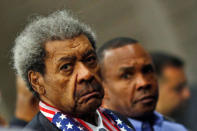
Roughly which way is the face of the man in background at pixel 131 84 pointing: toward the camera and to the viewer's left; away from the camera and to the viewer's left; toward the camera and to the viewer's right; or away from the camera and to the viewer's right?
toward the camera and to the viewer's right

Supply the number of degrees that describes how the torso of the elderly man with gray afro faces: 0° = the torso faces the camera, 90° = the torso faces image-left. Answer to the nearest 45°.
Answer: approximately 315°

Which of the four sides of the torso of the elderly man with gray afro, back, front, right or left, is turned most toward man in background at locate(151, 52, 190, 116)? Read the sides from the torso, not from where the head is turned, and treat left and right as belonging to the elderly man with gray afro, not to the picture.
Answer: left

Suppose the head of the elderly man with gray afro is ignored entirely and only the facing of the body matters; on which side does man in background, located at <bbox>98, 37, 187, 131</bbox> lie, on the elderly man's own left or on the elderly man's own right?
on the elderly man's own left

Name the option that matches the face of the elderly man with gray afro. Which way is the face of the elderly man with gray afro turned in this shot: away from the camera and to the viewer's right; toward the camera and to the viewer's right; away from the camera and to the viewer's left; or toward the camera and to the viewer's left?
toward the camera and to the viewer's right

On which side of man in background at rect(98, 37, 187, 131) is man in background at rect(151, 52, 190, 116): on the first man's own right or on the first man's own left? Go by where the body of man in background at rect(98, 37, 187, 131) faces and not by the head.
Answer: on the first man's own left

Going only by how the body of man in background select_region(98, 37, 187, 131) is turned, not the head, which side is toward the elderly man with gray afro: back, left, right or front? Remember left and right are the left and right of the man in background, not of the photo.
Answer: right

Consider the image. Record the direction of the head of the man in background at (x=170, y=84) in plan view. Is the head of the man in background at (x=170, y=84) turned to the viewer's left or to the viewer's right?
to the viewer's right

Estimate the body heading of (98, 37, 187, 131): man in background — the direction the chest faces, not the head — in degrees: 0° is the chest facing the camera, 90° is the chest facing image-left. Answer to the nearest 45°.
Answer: approximately 315°
